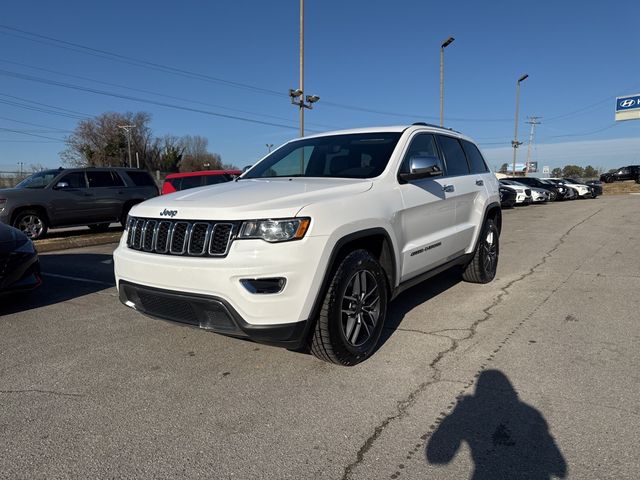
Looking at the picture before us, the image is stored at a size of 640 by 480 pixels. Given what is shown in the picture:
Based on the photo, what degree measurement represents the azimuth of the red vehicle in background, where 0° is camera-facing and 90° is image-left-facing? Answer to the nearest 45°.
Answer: approximately 270°

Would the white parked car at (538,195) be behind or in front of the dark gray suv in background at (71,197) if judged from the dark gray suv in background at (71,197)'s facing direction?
behind

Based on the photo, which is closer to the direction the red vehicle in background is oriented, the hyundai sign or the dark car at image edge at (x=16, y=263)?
the hyundai sign

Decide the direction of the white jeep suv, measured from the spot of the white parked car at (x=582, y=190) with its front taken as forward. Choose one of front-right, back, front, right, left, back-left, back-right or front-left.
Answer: front-right

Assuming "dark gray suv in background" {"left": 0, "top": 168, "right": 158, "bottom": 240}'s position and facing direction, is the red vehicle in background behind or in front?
behind

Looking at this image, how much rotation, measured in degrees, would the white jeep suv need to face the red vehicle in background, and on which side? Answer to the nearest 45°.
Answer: approximately 135° to its right

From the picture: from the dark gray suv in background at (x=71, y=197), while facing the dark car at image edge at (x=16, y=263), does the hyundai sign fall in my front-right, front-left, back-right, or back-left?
back-left

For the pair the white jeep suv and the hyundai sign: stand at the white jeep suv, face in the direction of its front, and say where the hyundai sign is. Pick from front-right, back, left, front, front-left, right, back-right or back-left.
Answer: back

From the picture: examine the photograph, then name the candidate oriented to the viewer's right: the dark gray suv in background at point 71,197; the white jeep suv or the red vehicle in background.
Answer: the red vehicle in background

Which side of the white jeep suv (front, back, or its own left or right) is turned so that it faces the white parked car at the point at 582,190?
back

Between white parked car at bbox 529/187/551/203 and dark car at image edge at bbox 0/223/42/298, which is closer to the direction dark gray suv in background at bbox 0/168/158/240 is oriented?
the dark car at image edge

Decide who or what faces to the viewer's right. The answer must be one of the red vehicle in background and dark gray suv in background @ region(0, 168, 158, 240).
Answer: the red vehicle in background

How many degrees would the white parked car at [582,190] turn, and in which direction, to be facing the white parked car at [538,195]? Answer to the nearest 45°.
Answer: approximately 45° to its right

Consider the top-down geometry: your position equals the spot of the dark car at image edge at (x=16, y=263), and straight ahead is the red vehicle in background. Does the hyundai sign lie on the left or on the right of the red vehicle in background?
right
